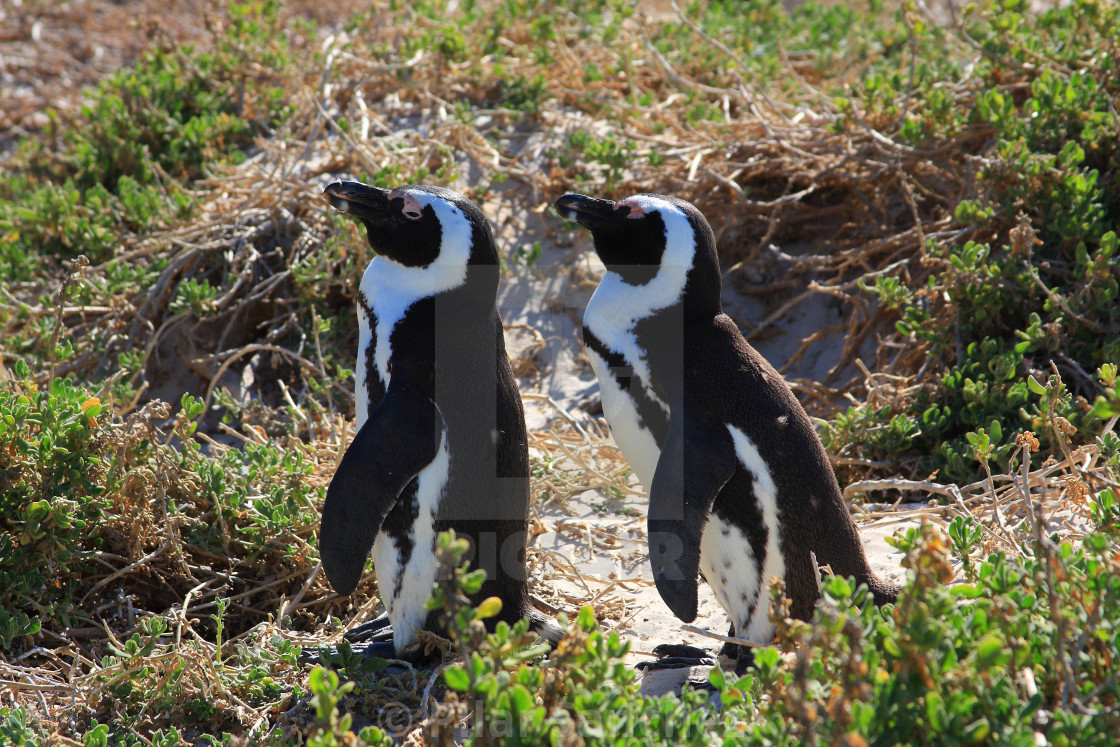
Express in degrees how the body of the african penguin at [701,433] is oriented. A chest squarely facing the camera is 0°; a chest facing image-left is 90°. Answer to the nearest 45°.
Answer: approximately 90°

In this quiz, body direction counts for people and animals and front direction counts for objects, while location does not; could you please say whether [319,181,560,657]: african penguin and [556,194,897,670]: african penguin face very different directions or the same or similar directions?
same or similar directions

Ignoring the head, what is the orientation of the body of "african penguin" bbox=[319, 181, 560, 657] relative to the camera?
to the viewer's left

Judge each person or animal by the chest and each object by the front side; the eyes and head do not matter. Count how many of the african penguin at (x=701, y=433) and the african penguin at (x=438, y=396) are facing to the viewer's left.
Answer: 2
